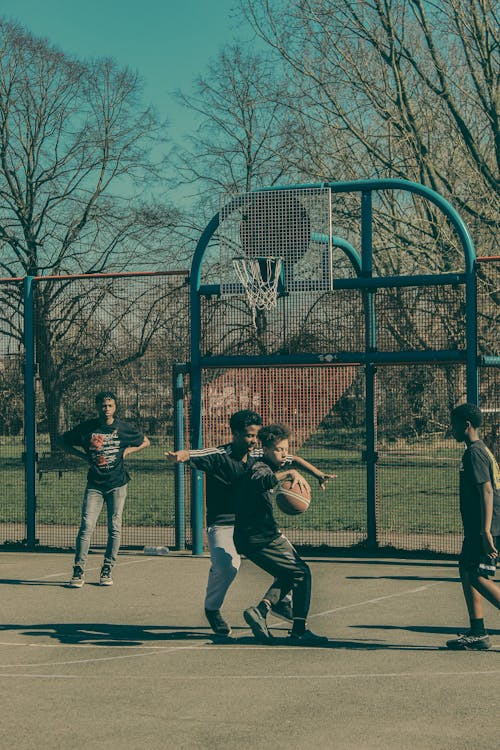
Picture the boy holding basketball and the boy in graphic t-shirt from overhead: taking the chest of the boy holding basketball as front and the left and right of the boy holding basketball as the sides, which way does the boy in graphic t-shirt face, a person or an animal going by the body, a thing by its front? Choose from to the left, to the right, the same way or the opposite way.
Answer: to the right

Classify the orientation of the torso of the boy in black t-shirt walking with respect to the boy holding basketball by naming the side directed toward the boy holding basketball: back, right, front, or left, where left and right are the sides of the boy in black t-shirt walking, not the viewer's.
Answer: front

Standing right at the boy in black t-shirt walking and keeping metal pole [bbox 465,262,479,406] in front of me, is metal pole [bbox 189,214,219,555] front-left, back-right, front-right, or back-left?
front-left

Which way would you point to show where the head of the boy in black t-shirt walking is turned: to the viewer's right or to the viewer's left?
to the viewer's left

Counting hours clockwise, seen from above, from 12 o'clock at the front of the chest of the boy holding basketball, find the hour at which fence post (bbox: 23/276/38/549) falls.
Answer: The fence post is roughly at 8 o'clock from the boy holding basketball.

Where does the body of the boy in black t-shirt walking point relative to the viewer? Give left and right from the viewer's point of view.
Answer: facing to the left of the viewer

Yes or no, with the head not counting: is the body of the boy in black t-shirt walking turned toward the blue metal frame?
no

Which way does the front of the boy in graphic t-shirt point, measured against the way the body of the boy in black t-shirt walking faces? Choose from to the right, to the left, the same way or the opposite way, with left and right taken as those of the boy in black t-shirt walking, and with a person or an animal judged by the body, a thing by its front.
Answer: to the left

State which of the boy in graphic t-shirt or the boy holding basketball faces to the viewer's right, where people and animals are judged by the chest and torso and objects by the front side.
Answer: the boy holding basketball

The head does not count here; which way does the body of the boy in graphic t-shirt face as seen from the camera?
toward the camera

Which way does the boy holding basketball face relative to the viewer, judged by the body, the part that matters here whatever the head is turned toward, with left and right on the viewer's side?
facing to the right of the viewer

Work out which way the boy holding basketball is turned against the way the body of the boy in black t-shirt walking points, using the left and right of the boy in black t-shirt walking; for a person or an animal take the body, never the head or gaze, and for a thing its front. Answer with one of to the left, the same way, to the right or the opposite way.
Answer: the opposite way

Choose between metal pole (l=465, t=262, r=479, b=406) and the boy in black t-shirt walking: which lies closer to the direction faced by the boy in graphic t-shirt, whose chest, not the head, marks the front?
the boy in black t-shirt walking

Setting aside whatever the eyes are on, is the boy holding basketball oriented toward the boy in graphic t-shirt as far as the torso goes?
no

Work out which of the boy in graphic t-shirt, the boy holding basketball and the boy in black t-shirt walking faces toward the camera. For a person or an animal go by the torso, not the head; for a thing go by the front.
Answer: the boy in graphic t-shirt
